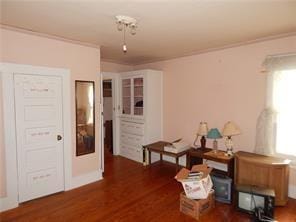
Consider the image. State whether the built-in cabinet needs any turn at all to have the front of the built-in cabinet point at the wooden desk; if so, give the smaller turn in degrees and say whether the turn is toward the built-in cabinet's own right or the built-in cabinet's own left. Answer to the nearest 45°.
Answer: approximately 90° to the built-in cabinet's own left

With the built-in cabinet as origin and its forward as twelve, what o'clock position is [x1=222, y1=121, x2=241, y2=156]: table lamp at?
The table lamp is roughly at 9 o'clock from the built-in cabinet.

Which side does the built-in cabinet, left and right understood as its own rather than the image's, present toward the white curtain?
left

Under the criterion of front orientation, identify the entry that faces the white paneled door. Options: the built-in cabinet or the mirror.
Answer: the built-in cabinet

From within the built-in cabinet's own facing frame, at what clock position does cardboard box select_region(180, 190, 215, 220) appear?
The cardboard box is roughly at 10 o'clock from the built-in cabinet.

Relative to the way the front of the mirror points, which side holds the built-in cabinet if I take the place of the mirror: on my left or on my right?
on my left

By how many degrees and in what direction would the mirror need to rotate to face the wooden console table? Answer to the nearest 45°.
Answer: approximately 45° to its left

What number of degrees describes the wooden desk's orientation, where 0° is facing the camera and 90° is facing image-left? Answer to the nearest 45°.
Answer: approximately 45°

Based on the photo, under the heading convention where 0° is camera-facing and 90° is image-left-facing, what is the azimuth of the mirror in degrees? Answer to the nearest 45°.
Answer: approximately 315°

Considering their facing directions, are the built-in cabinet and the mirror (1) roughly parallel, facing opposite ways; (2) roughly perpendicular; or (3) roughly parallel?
roughly perpendicular
